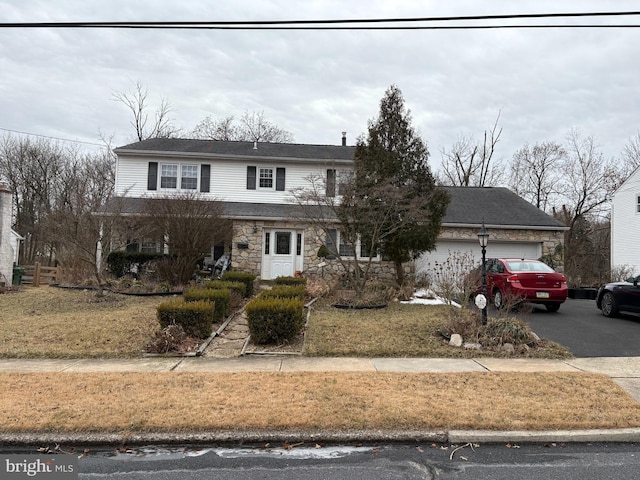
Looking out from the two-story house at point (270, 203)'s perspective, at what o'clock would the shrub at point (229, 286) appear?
The shrub is roughly at 12 o'clock from the two-story house.

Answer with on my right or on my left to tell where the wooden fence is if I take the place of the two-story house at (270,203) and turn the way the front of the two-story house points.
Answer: on my right

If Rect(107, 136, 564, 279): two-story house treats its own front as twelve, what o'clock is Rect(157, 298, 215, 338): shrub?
The shrub is roughly at 12 o'clock from the two-story house.

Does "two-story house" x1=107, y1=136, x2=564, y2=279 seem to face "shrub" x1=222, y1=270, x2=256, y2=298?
yes

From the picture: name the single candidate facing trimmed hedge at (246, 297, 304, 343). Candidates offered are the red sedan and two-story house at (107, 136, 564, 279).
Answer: the two-story house

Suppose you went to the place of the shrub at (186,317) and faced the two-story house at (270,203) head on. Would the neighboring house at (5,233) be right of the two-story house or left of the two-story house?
left

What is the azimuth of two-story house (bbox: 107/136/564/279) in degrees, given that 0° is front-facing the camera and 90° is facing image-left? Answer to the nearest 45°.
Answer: approximately 0°

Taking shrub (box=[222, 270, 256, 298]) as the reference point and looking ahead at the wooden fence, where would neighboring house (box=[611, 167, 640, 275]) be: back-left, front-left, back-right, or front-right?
back-right

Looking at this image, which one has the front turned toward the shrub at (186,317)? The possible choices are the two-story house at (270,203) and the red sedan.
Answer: the two-story house
